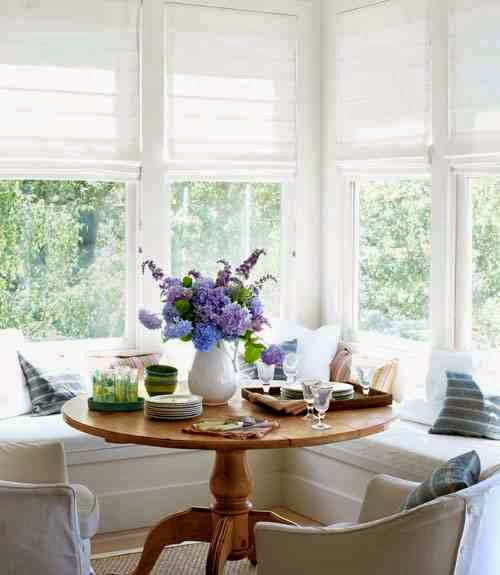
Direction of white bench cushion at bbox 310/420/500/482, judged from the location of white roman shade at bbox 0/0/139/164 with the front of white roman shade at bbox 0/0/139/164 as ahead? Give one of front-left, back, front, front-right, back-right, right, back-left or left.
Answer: front-left

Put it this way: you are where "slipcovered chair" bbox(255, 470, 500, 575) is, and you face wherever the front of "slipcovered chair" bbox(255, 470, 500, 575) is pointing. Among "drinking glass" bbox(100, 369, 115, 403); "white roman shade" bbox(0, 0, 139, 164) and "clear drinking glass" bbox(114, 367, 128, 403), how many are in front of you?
3

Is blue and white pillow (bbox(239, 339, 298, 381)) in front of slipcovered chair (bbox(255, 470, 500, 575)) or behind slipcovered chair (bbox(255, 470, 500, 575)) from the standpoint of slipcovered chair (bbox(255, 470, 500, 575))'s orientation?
in front

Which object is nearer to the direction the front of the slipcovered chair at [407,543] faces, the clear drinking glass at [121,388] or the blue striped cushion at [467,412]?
the clear drinking glass

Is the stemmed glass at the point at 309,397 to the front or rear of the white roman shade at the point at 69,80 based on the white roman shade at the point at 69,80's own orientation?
to the front

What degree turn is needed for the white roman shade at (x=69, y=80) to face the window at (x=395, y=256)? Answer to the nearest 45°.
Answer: approximately 90° to its left

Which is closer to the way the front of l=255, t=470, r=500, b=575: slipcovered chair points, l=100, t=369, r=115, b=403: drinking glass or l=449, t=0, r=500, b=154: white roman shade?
the drinking glass

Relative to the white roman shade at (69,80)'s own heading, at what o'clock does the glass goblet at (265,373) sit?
The glass goblet is roughly at 11 o'clock from the white roman shade.

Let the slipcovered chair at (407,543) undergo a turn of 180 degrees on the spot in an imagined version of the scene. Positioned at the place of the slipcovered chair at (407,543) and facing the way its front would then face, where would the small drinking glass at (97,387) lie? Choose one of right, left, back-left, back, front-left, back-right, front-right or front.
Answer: back

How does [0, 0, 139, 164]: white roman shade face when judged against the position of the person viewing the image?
facing the viewer

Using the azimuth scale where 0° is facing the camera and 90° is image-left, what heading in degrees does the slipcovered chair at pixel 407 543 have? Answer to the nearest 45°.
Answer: approximately 135°

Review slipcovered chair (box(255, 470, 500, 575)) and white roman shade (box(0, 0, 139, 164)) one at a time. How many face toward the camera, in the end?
1

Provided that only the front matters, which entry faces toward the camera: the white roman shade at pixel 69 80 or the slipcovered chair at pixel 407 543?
the white roman shade

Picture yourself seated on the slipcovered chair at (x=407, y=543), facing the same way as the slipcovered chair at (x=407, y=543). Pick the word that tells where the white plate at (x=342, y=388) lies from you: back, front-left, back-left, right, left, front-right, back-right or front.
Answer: front-right

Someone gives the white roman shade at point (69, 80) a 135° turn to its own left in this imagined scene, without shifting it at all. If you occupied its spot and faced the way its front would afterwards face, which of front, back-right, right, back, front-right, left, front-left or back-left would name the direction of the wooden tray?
right

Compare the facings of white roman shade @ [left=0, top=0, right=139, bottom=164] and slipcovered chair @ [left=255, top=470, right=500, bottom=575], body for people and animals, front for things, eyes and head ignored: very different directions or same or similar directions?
very different directions

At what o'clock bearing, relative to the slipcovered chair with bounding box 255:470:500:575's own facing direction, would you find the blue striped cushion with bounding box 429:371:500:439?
The blue striped cushion is roughly at 2 o'clock from the slipcovered chair.
